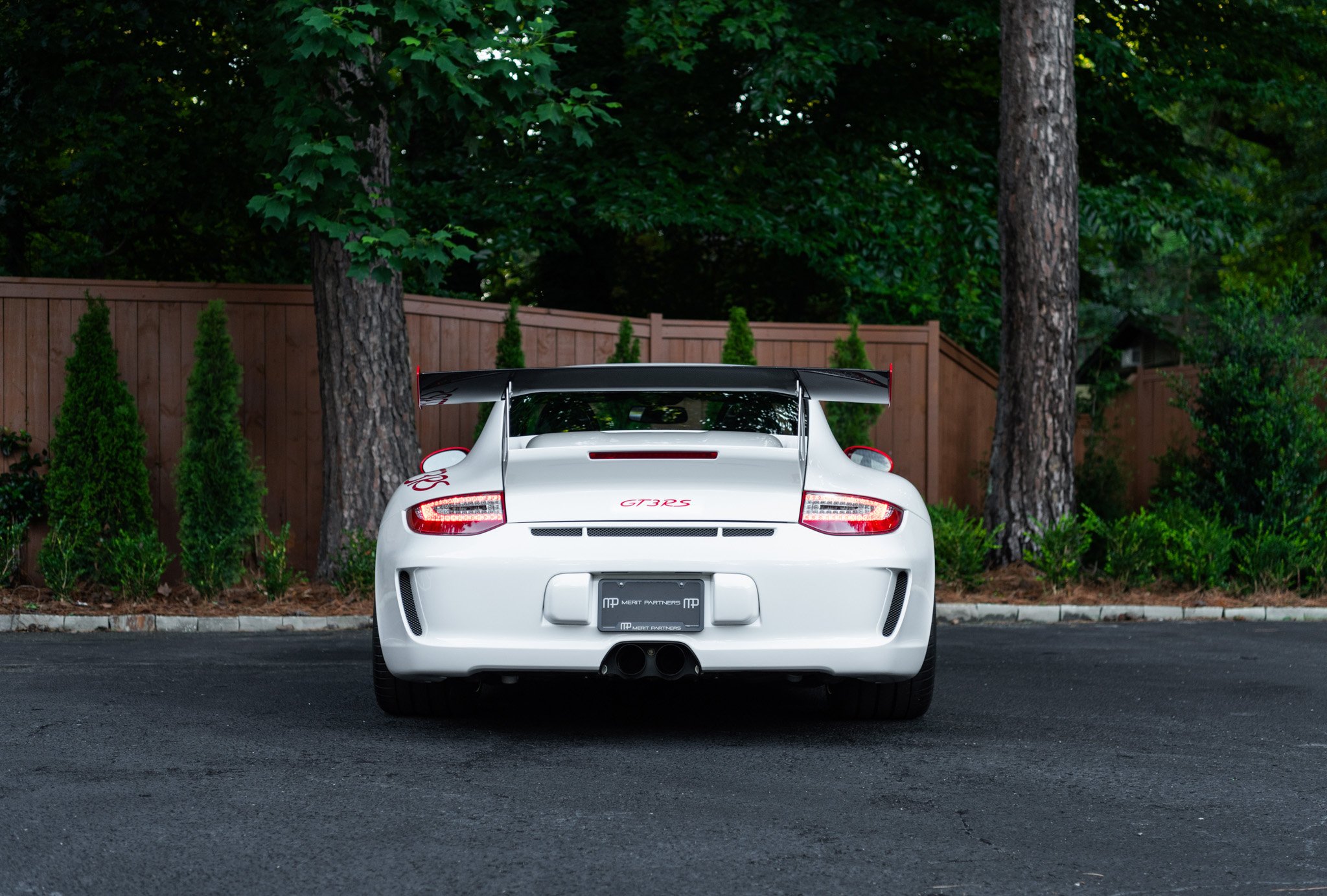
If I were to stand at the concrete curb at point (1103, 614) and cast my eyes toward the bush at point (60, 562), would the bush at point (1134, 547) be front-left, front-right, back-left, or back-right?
back-right

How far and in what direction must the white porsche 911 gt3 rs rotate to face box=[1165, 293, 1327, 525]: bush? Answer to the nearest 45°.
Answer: approximately 45° to its right

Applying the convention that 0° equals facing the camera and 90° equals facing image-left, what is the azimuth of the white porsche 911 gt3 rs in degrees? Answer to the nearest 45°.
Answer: approximately 180°
